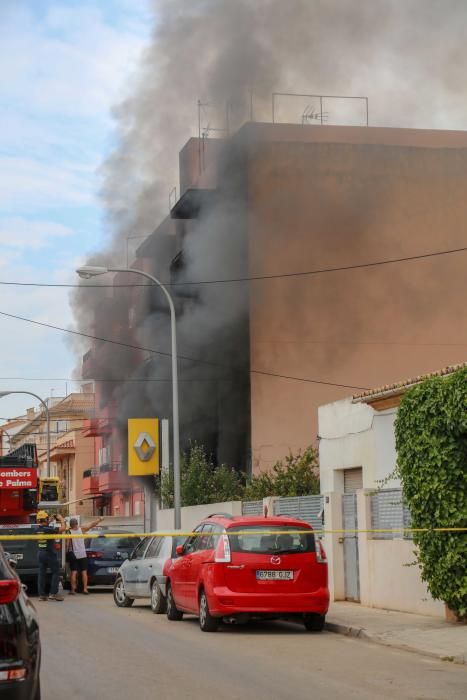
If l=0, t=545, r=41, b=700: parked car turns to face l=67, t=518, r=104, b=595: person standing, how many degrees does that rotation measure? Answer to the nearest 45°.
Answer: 0° — it already faces them

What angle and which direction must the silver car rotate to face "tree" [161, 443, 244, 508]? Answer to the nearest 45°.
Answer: approximately 45° to its right

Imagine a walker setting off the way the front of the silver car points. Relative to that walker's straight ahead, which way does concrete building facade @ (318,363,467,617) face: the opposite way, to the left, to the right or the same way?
to the left

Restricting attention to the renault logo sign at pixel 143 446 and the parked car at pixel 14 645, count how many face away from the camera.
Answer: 1

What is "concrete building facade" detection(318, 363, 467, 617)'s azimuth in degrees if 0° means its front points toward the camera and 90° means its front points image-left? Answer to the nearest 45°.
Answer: approximately 45°

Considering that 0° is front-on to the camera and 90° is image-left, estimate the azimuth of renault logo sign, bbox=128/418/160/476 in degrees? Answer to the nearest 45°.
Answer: approximately 0°

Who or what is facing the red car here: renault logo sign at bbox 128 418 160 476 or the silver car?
the renault logo sign

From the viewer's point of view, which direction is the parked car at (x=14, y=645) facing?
away from the camera

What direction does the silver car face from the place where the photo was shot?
facing away from the viewer and to the left of the viewer

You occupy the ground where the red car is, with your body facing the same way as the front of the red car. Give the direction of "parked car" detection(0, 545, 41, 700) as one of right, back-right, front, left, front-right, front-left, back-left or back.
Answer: back-left

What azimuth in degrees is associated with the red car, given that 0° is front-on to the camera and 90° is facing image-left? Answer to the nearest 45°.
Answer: approximately 135°
